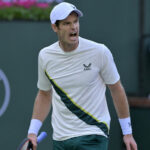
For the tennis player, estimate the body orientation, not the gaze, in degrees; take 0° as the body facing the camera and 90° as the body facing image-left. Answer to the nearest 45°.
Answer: approximately 0°
